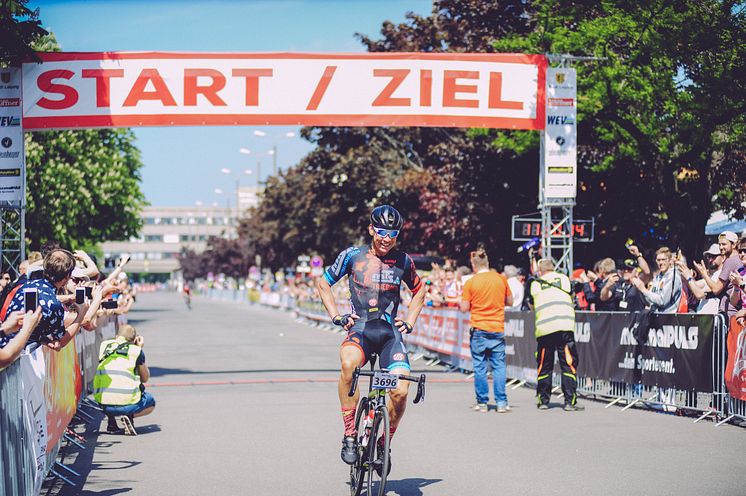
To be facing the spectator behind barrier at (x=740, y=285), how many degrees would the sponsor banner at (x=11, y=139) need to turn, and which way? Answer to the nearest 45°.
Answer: approximately 45° to its left

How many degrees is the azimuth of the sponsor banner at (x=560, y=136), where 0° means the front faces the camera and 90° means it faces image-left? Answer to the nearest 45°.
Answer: approximately 0°

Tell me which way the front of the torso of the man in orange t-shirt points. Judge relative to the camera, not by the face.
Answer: away from the camera

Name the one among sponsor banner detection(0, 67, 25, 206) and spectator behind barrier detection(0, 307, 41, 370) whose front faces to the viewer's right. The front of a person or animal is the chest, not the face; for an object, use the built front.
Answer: the spectator behind barrier

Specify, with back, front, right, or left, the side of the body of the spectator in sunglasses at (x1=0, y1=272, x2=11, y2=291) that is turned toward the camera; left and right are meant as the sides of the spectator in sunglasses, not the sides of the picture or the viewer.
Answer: right

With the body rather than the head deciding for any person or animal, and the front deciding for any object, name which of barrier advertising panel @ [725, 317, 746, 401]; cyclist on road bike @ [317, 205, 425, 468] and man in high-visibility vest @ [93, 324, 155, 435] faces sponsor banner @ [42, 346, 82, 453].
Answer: the barrier advertising panel

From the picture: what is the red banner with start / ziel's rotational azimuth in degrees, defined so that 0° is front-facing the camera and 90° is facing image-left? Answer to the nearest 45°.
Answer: approximately 0°

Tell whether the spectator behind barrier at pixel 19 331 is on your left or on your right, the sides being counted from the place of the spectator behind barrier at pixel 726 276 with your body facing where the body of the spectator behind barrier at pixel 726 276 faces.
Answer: on your left

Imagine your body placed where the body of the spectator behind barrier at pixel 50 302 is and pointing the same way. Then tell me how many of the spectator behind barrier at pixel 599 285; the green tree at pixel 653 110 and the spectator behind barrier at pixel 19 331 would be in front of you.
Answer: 2

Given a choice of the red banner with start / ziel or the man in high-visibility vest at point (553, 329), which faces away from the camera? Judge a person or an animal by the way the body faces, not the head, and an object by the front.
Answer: the man in high-visibility vest
